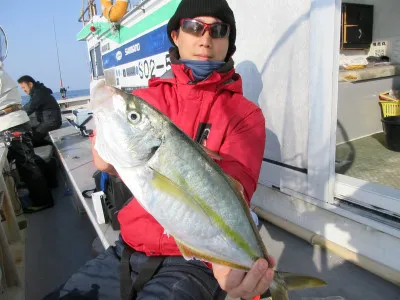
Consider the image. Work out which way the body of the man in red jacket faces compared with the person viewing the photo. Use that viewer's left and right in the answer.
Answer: facing the viewer

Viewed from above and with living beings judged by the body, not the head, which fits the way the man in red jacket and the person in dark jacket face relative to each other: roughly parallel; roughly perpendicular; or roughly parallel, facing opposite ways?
roughly perpendicular

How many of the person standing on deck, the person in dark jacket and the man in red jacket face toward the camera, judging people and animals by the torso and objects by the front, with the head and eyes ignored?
1

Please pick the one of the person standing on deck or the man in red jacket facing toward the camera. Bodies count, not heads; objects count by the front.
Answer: the man in red jacket

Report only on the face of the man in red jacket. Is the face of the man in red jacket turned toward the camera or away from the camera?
toward the camera

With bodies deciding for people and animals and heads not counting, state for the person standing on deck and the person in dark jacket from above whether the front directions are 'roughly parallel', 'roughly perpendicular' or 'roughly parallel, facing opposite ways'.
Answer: roughly parallel
